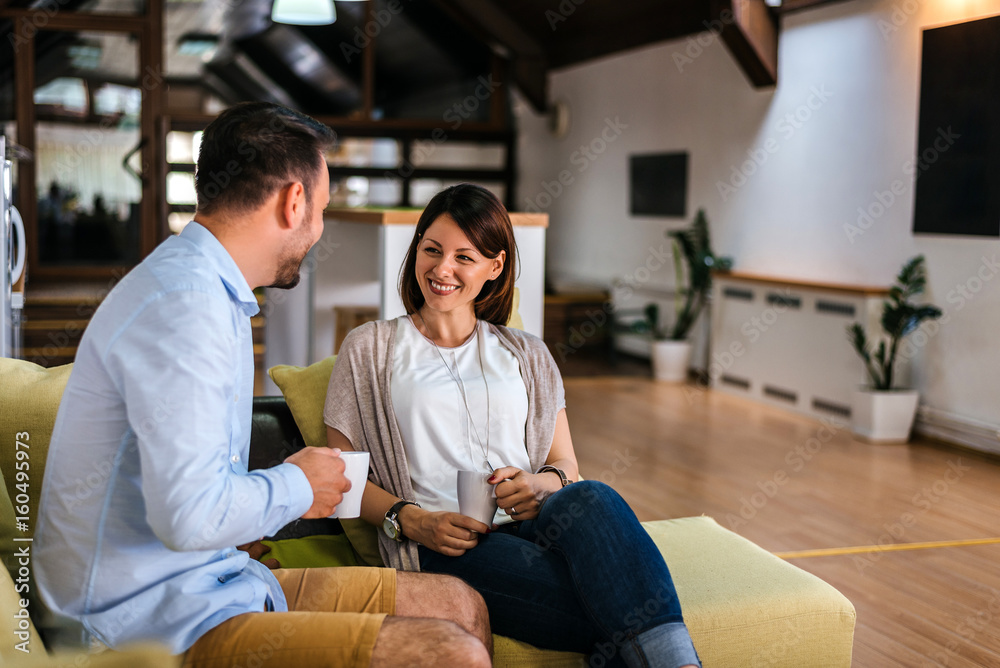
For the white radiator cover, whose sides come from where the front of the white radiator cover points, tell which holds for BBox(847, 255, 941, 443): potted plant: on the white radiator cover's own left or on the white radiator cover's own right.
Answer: on the white radiator cover's own left

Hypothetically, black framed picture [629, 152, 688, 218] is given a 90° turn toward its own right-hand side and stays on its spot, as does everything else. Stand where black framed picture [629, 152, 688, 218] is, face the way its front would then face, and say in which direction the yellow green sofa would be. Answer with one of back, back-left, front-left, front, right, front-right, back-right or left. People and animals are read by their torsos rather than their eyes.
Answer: back-left

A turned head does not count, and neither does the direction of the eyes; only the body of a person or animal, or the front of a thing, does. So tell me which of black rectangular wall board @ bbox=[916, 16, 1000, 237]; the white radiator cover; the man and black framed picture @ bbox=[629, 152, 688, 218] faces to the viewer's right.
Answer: the man

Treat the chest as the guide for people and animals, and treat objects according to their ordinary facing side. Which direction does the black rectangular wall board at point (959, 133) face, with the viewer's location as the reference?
facing the viewer and to the left of the viewer

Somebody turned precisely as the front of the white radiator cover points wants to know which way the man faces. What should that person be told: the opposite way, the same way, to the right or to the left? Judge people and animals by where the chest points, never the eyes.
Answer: the opposite way

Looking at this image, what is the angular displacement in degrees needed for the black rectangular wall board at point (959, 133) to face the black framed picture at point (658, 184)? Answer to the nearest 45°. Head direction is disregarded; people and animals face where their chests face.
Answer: approximately 90° to its right

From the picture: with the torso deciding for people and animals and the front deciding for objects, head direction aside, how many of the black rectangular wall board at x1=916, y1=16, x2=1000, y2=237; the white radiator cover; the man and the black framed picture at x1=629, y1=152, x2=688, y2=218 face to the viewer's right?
1

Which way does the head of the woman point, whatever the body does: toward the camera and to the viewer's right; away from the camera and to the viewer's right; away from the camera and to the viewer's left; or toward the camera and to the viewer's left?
toward the camera and to the viewer's left

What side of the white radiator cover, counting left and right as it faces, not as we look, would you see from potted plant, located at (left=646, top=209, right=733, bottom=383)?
right

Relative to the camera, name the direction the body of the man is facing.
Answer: to the viewer's right
